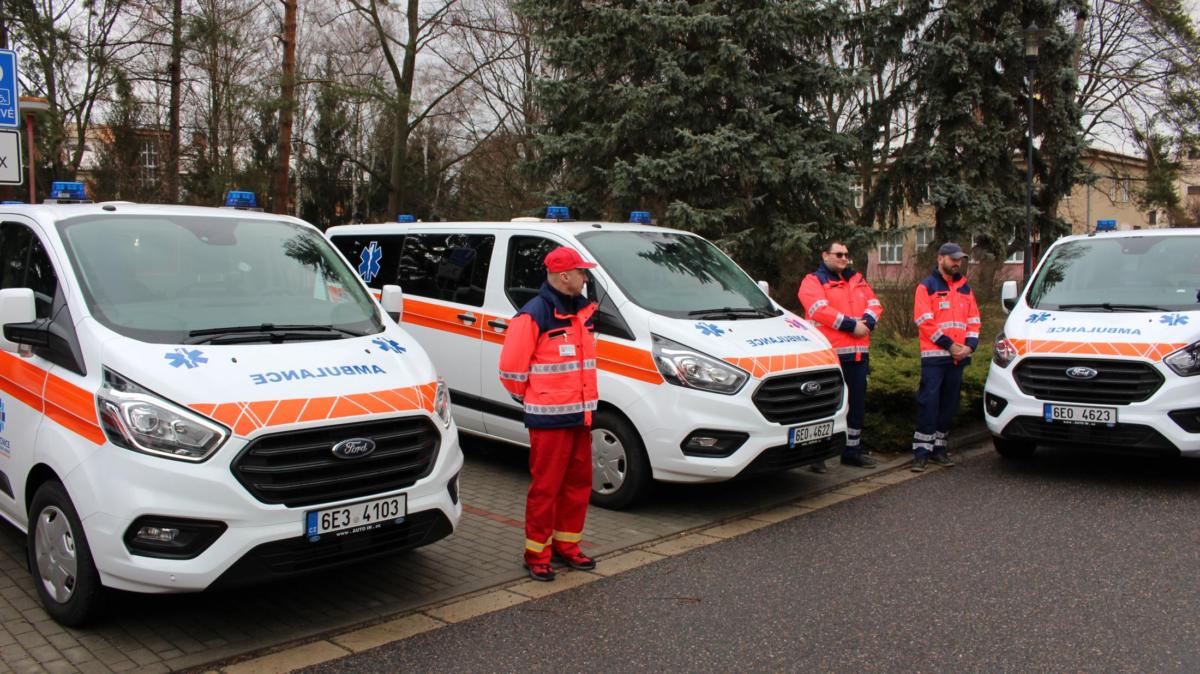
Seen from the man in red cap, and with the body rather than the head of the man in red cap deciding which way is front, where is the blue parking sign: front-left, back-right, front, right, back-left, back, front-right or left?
back

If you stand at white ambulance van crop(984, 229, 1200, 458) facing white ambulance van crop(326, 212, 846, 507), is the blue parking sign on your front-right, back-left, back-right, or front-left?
front-right

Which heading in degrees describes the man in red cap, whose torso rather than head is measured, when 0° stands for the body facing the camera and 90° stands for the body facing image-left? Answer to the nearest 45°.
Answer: approximately 315°

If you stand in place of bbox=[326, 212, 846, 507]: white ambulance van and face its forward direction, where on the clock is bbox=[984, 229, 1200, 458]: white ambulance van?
bbox=[984, 229, 1200, 458]: white ambulance van is roughly at 10 o'clock from bbox=[326, 212, 846, 507]: white ambulance van.

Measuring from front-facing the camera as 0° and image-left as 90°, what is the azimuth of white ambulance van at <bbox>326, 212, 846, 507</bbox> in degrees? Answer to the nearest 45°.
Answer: approximately 315°

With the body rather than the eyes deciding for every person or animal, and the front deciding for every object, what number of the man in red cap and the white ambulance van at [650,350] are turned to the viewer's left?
0

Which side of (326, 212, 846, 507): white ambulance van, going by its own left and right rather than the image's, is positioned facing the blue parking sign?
back

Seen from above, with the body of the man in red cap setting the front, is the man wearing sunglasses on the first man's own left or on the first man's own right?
on the first man's own left

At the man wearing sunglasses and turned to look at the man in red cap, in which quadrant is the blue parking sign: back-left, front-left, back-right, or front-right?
front-right

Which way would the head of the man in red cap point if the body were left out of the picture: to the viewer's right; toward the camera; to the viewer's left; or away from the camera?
to the viewer's right

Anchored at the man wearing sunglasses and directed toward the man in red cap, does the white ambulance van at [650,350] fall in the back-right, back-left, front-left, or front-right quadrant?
front-right

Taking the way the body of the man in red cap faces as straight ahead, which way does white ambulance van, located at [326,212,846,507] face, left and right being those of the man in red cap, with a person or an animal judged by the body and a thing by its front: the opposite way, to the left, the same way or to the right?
the same way

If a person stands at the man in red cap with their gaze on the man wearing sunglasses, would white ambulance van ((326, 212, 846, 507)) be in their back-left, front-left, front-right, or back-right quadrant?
front-left

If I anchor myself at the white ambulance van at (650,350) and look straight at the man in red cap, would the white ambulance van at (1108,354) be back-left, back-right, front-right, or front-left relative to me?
back-left
